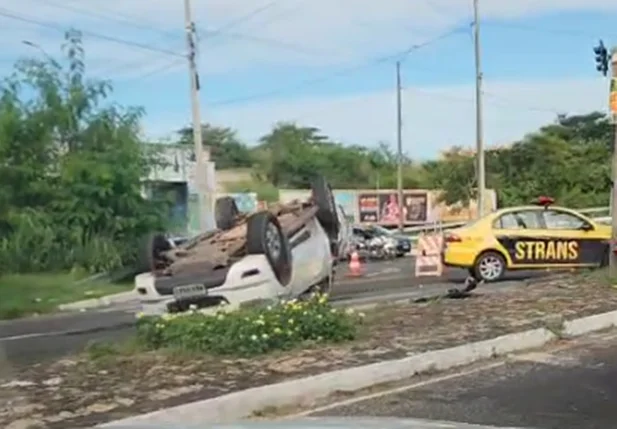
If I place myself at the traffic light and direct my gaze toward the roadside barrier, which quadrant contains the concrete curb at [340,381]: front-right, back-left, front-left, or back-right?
front-left

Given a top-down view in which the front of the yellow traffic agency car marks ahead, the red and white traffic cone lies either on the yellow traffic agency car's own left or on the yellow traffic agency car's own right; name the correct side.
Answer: on the yellow traffic agency car's own left

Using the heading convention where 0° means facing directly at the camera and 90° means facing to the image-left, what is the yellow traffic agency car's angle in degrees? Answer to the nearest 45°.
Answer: approximately 270°

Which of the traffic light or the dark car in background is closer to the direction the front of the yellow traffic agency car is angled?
the traffic light

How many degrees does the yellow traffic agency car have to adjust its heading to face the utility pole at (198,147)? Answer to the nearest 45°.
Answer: approximately 135° to its left

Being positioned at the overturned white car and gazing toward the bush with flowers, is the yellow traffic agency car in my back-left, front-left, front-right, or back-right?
back-left

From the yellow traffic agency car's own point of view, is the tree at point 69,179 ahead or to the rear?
to the rear

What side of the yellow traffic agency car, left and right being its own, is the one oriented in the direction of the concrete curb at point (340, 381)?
right

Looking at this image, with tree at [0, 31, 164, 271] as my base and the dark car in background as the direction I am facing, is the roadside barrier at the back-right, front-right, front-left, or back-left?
front-right

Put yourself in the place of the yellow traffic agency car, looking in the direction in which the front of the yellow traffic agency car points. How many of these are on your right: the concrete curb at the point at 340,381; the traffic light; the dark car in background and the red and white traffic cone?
1

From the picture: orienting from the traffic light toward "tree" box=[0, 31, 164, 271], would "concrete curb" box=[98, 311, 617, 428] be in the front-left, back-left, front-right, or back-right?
front-left

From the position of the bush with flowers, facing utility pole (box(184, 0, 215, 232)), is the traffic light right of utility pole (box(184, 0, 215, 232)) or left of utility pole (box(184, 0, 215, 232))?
right

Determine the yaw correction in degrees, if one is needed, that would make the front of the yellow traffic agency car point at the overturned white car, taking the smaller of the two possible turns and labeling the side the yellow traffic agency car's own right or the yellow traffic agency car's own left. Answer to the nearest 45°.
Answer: approximately 135° to the yellow traffic agency car's own right
